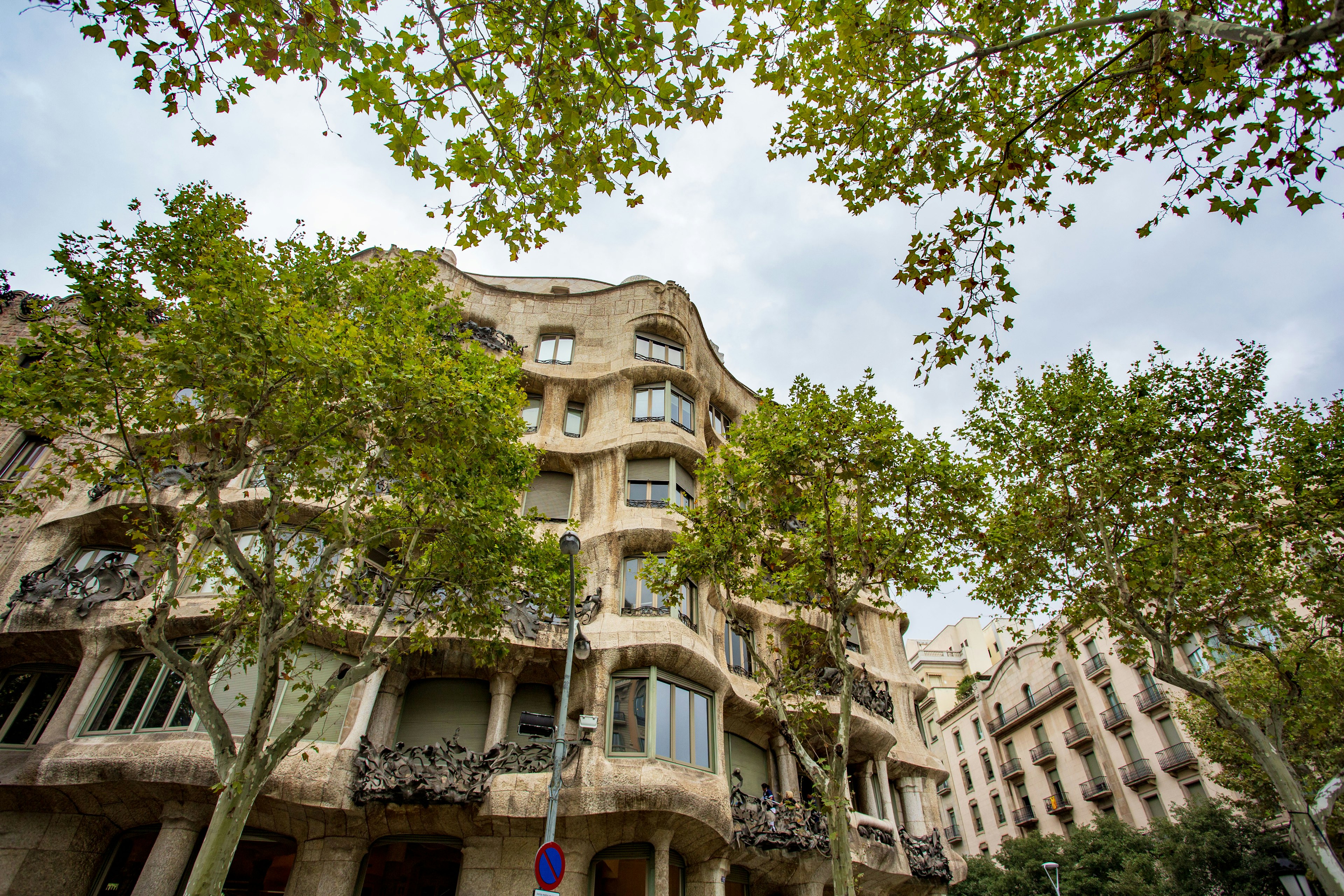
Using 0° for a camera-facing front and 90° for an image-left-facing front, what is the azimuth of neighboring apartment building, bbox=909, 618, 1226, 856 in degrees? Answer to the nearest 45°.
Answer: approximately 45°

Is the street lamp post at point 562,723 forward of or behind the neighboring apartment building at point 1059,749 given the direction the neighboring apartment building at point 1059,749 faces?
forward

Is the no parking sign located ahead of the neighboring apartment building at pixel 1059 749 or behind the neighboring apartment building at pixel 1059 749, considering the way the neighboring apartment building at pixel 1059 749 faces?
ahead

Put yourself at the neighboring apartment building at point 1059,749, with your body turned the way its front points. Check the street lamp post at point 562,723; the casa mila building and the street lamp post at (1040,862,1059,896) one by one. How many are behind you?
0

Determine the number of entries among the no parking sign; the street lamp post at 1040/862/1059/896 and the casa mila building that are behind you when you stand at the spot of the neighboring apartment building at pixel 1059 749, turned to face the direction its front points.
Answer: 0

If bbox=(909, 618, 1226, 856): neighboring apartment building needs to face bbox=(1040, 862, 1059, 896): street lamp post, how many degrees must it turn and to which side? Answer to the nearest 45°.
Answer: approximately 45° to its left
